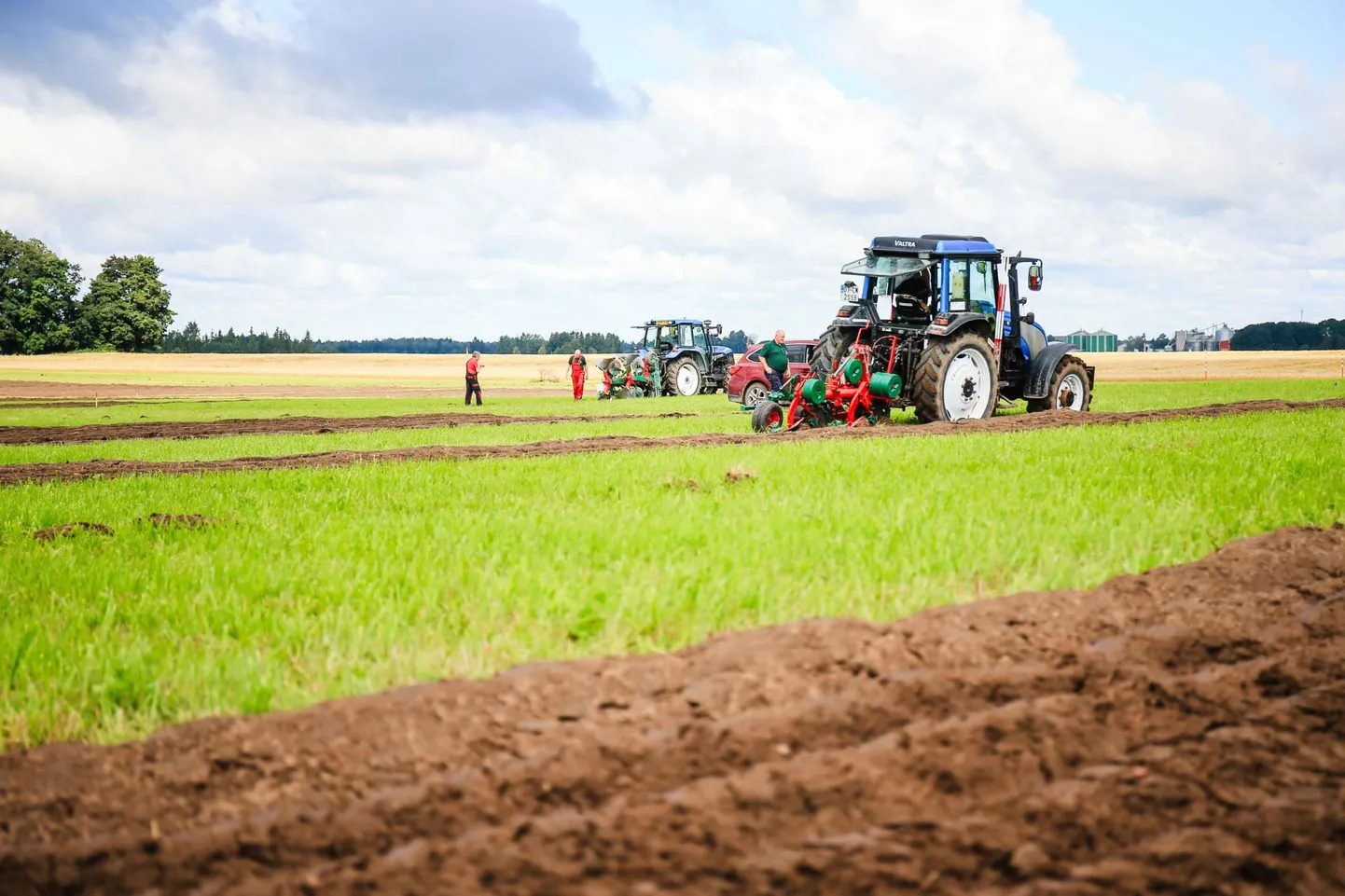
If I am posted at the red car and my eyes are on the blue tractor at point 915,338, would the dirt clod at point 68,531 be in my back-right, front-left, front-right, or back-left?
front-right

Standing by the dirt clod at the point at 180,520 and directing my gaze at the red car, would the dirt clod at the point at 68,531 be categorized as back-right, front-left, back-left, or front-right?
back-left

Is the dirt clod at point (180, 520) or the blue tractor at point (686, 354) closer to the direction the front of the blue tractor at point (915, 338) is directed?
the blue tractor

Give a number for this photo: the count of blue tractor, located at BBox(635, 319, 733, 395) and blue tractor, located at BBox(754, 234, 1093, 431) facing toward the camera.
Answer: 0

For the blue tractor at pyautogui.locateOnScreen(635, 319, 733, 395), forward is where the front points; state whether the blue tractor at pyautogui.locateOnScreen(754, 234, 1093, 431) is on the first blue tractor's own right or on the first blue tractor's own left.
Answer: on the first blue tractor's own right

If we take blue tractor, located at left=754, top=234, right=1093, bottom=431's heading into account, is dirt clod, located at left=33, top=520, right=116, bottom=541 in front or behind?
behind

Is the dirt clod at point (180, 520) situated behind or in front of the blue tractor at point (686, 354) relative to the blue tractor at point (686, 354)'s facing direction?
behind

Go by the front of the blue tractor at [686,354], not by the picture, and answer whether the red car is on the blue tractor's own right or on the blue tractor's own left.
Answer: on the blue tractor's own right

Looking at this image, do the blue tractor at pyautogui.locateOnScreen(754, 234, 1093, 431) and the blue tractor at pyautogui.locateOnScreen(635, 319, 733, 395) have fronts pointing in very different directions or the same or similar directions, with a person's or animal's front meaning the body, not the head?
same or similar directions

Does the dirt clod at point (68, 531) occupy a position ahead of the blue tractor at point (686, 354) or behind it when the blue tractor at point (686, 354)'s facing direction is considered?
behind

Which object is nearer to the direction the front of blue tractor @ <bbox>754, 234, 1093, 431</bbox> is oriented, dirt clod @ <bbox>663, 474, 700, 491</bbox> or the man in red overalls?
the man in red overalls

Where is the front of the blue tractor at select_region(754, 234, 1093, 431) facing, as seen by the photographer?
facing away from the viewer and to the right of the viewer

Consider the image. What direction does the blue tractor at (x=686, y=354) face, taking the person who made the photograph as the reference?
facing away from the viewer and to the right of the viewer
